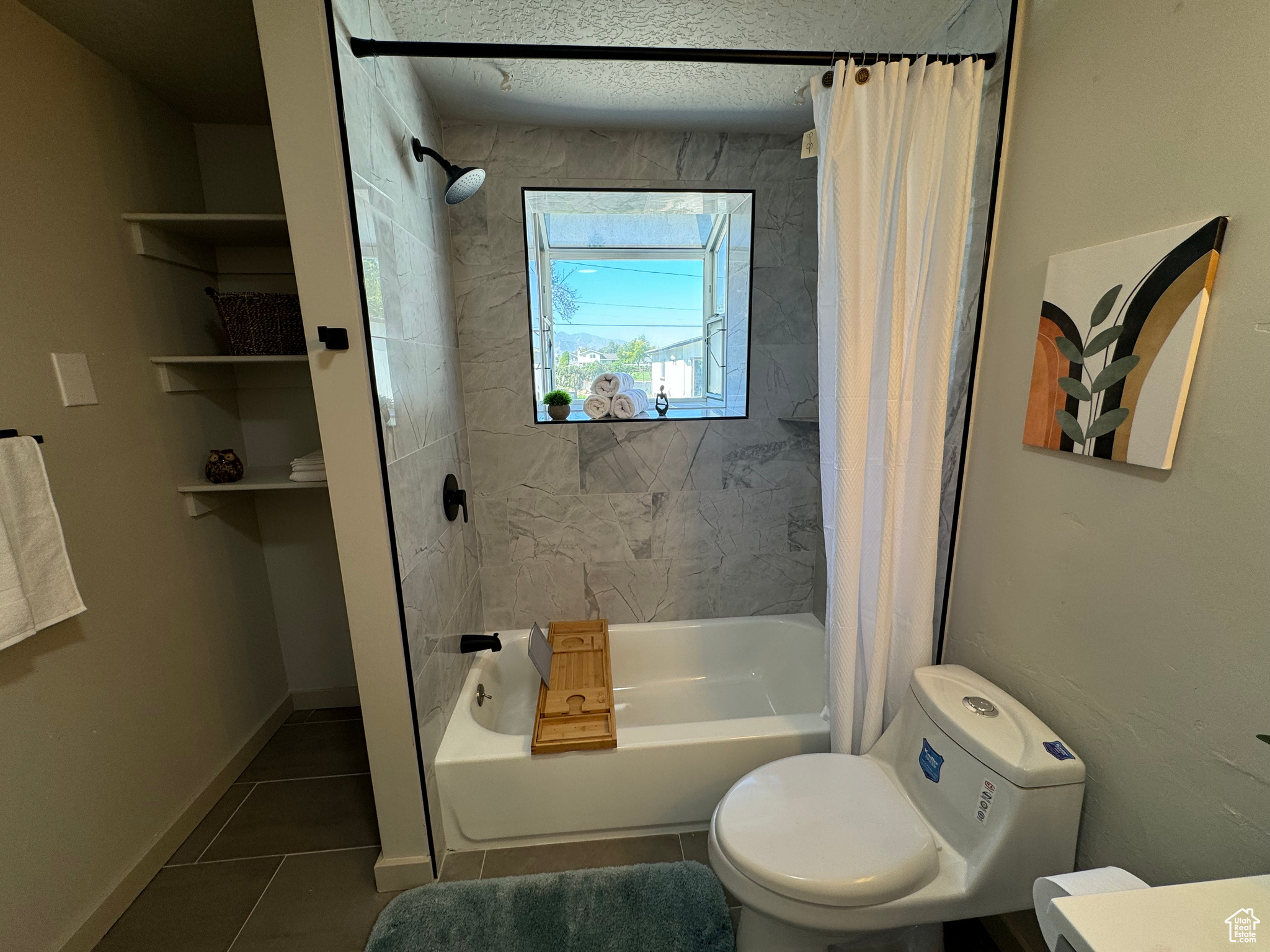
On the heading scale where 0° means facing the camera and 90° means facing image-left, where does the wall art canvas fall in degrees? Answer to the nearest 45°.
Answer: approximately 45°
